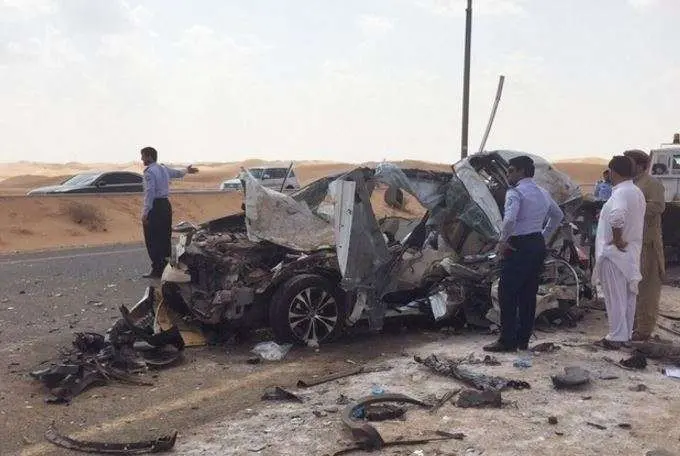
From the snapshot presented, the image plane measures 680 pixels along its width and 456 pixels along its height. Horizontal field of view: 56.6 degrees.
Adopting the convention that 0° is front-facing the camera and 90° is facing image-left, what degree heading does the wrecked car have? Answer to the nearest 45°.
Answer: approximately 45°

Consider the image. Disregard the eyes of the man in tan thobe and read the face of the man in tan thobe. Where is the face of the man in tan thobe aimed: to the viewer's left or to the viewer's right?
to the viewer's left

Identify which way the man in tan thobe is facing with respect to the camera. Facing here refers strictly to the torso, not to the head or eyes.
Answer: to the viewer's left

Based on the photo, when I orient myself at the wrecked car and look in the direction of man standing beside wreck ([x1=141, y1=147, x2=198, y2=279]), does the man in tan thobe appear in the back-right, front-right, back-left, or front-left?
back-right

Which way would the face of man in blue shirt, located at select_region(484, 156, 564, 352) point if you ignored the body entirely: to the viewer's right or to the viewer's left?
to the viewer's left

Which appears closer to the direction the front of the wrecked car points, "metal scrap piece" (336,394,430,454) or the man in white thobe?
the metal scrap piece

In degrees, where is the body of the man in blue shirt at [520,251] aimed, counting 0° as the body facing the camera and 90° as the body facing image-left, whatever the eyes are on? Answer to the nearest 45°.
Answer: approximately 135°

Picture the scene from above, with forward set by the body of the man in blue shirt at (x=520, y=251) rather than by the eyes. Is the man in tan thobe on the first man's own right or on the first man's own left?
on the first man's own right

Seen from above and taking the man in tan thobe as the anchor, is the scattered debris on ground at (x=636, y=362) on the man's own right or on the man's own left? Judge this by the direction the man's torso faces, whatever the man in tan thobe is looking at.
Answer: on the man's own left

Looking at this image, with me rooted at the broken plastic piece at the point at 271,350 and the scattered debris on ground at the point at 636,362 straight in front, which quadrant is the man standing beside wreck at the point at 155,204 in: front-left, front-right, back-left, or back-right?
back-left

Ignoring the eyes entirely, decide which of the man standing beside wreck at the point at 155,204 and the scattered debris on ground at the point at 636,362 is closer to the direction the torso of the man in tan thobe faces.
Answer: the man standing beside wreck

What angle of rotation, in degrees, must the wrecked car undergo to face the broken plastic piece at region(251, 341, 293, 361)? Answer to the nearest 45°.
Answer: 0° — it already faces it

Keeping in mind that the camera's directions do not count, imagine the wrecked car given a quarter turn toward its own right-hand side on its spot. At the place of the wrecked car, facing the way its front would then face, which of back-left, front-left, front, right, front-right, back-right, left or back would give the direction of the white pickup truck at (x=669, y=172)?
right
